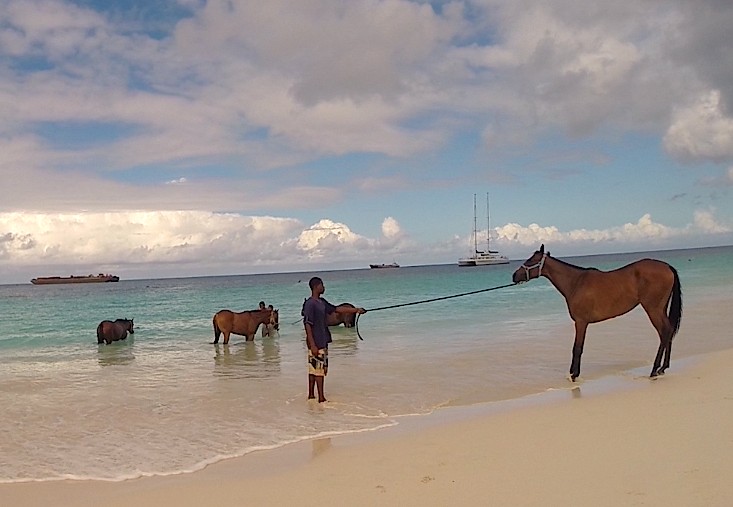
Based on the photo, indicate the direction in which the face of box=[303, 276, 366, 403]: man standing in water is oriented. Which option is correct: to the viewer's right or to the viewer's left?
to the viewer's right

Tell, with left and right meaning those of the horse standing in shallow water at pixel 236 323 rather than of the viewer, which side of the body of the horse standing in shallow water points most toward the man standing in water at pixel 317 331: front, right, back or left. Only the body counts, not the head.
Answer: right

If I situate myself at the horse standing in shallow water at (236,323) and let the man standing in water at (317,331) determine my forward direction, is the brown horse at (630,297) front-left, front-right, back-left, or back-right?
front-left

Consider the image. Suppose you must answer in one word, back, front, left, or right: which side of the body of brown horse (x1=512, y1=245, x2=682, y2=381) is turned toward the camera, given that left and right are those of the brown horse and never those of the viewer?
left

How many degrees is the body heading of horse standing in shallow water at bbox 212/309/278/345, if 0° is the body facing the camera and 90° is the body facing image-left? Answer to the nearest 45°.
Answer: approximately 270°

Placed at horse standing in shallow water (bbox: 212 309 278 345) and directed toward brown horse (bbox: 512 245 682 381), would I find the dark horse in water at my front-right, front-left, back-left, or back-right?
back-right

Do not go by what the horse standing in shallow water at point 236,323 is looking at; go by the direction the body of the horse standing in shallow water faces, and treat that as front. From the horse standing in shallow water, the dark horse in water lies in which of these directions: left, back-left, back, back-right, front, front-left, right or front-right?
back-left

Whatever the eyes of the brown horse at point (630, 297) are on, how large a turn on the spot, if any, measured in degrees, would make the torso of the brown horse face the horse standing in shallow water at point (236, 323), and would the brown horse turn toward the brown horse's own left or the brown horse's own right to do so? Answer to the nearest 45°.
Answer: approximately 45° to the brown horse's own right

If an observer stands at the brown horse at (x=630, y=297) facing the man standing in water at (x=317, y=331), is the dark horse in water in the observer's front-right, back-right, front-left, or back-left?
front-right

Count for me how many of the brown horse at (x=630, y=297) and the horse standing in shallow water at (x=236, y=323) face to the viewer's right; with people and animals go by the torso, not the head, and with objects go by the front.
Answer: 1

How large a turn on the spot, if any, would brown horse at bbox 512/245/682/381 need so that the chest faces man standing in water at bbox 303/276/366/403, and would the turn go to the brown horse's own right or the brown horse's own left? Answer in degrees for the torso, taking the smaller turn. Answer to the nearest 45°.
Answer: approximately 45° to the brown horse's own left
